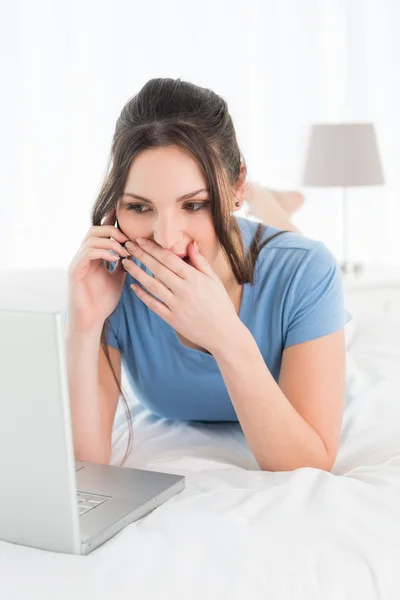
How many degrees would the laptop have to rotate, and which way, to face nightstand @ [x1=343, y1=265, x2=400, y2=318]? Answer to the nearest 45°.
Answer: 0° — it already faces it

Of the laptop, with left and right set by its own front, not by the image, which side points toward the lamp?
front

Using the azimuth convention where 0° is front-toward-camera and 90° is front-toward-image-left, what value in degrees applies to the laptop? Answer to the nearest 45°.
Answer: approximately 225°

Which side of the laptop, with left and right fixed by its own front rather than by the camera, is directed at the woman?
front
